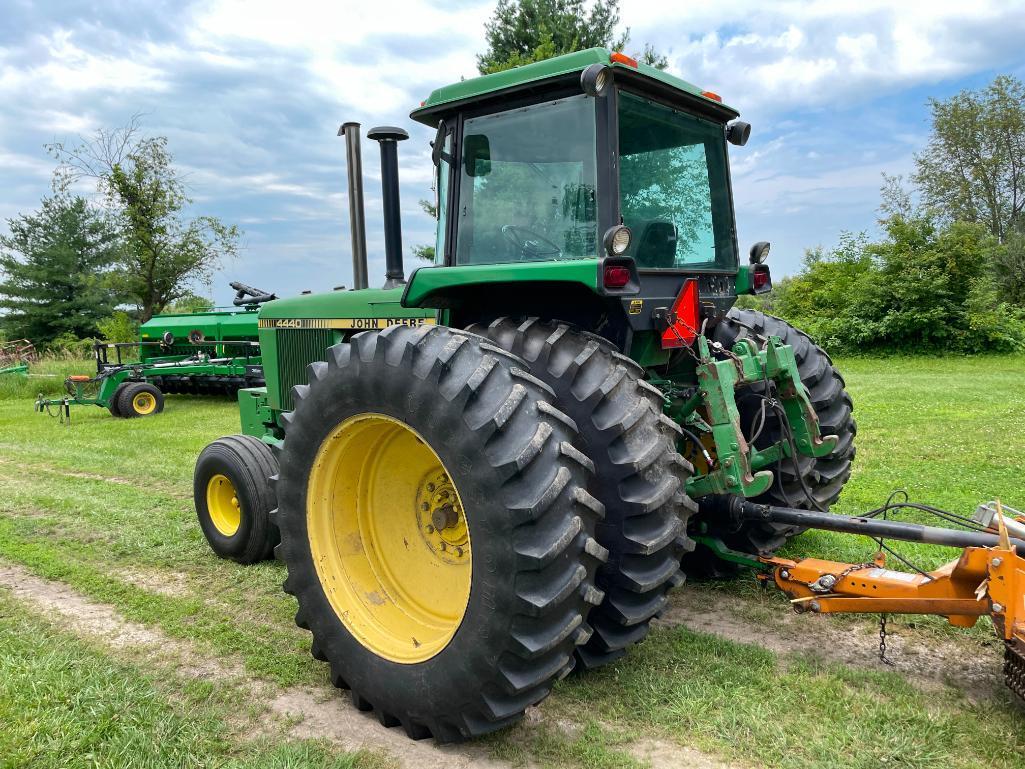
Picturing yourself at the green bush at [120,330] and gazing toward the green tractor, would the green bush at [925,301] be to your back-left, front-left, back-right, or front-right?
front-left

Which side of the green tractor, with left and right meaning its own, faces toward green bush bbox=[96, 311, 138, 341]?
front

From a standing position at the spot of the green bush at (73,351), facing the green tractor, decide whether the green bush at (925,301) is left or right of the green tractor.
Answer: left

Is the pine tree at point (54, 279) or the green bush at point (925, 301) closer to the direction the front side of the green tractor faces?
the pine tree

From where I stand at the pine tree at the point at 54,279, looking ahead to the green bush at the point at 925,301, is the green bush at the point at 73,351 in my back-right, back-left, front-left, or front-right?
front-right

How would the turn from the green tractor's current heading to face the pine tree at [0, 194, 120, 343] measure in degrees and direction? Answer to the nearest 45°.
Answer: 0° — it already faces it

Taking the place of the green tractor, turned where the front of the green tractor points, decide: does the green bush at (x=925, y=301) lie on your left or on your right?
on your right

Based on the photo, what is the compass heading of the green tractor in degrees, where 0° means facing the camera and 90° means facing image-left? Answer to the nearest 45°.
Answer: approximately 135°

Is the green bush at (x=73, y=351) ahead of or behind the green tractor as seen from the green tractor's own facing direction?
ahead
